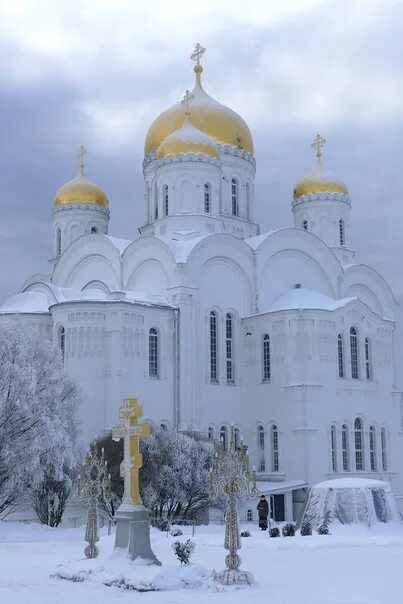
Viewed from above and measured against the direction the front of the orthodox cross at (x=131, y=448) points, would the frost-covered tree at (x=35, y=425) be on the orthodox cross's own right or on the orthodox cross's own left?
on the orthodox cross's own right

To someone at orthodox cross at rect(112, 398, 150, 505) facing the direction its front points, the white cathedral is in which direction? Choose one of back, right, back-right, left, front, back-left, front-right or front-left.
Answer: back-right

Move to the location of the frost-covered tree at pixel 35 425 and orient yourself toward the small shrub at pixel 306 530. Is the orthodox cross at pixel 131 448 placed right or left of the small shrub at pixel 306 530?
right

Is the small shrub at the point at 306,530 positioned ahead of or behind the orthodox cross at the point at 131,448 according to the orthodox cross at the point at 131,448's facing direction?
behind

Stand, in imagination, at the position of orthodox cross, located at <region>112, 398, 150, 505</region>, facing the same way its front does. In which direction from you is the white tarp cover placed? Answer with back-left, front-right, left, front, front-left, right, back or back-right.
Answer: back

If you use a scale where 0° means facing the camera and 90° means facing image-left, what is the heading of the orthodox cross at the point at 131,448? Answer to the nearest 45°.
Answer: approximately 45°
